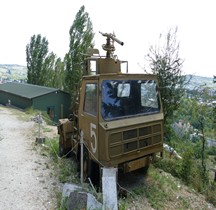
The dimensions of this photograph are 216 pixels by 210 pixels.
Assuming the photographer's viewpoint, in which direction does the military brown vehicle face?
facing the viewer and to the right of the viewer

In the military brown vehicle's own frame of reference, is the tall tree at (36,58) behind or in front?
behind

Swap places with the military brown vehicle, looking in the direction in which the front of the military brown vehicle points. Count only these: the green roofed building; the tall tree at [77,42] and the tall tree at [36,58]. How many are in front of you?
0

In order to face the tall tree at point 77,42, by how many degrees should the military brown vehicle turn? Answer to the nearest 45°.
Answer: approximately 135° to its left
